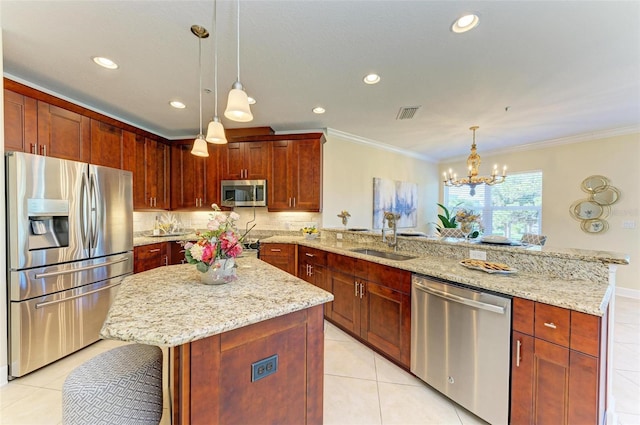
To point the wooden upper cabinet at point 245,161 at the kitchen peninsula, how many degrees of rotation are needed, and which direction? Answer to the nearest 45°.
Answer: approximately 45° to its left

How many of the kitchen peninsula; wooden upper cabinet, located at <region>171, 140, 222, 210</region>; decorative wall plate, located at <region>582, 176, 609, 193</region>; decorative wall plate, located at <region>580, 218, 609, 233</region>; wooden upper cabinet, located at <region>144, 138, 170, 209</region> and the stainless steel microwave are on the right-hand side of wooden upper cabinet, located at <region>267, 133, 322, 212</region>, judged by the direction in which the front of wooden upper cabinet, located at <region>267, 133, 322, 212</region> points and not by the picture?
3

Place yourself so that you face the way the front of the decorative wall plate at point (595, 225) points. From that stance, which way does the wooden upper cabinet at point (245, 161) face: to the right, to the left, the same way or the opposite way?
to the left

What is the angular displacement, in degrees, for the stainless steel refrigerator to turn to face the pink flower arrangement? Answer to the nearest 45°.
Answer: approximately 45° to its right

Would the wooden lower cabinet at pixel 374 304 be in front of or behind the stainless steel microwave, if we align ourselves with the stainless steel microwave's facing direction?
in front

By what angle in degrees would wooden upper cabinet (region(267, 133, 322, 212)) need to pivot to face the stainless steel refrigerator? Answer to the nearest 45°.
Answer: approximately 45° to its right

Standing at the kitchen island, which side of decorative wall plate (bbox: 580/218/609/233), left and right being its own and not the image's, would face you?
front

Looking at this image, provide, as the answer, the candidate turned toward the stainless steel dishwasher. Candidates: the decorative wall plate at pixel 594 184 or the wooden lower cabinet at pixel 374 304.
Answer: the decorative wall plate

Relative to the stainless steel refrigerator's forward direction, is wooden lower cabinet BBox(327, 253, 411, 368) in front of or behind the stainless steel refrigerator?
in front

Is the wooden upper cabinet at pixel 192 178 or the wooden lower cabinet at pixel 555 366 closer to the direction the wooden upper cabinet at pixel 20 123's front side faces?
the wooden lower cabinet

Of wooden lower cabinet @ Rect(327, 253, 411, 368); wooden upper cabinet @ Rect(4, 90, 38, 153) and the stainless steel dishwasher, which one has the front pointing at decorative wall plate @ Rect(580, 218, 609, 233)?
the wooden upper cabinet

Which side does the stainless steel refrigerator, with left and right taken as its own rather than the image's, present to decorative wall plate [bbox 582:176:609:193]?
front

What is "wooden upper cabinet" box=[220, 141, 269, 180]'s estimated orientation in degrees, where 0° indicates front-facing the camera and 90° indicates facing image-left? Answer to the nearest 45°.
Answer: approximately 0°
